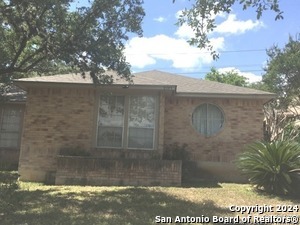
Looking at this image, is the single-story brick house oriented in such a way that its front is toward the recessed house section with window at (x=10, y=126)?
no

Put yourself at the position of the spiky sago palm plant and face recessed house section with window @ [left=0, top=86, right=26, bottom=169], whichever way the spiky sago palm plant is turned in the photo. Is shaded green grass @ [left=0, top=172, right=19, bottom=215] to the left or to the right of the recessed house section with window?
left

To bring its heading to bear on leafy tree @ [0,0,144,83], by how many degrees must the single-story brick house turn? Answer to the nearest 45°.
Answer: approximately 45° to its right

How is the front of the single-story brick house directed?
toward the camera

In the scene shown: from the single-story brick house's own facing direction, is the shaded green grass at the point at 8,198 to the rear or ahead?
ahead

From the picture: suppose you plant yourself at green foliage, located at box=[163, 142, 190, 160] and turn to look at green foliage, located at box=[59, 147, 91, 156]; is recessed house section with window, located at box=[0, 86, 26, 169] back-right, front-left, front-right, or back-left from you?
front-right

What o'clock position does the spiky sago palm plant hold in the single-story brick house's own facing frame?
The spiky sago palm plant is roughly at 10 o'clock from the single-story brick house.
